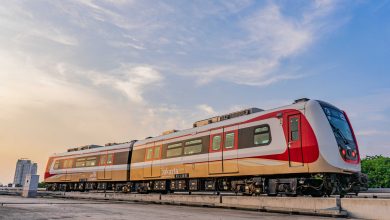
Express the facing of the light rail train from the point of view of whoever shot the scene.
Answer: facing the viewer and to the right of the viewer

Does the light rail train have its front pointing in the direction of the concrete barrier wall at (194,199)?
no
